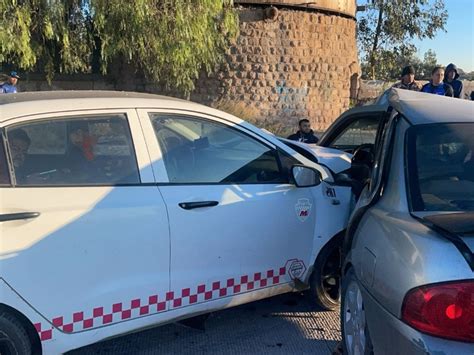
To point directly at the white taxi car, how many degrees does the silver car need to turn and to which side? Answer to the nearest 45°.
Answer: approximately 45° to its left

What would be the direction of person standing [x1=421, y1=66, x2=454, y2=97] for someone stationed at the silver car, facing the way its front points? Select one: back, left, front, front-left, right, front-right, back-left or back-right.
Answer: front-right

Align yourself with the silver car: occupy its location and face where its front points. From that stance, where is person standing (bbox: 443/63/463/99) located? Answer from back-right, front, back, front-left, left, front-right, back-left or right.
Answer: front-right

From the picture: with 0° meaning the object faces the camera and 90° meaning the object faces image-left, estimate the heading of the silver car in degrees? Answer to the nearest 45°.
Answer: approximately 135°

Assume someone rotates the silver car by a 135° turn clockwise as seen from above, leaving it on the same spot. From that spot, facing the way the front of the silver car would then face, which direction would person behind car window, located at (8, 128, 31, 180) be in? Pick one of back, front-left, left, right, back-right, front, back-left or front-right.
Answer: back
